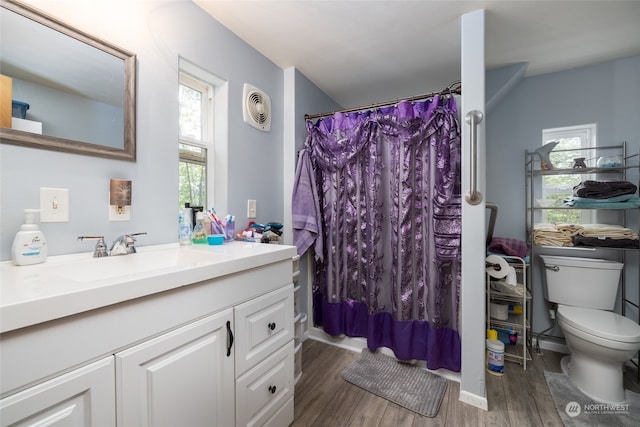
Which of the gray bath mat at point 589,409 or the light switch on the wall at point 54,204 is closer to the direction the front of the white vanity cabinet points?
the gray bath mat

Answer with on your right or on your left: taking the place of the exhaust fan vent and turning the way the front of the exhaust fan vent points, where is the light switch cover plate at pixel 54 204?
on your right

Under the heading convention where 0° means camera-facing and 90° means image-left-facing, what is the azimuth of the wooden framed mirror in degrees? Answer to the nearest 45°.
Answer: approximately 315°

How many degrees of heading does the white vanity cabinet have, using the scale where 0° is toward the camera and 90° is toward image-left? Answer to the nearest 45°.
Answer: approximately 315°

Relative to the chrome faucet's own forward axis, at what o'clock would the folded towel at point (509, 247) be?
The folded towel is roughly at 11 o'clock from the chrome faucet.

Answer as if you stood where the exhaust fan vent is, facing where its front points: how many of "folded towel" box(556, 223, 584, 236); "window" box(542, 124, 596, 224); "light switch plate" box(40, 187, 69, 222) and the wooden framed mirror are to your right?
2

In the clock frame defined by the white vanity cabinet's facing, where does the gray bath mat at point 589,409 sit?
The gray bath mat is roughly at 11 o'clock from the white vanity cabinet.

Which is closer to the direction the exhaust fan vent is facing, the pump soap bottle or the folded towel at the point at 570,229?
the folded towel
